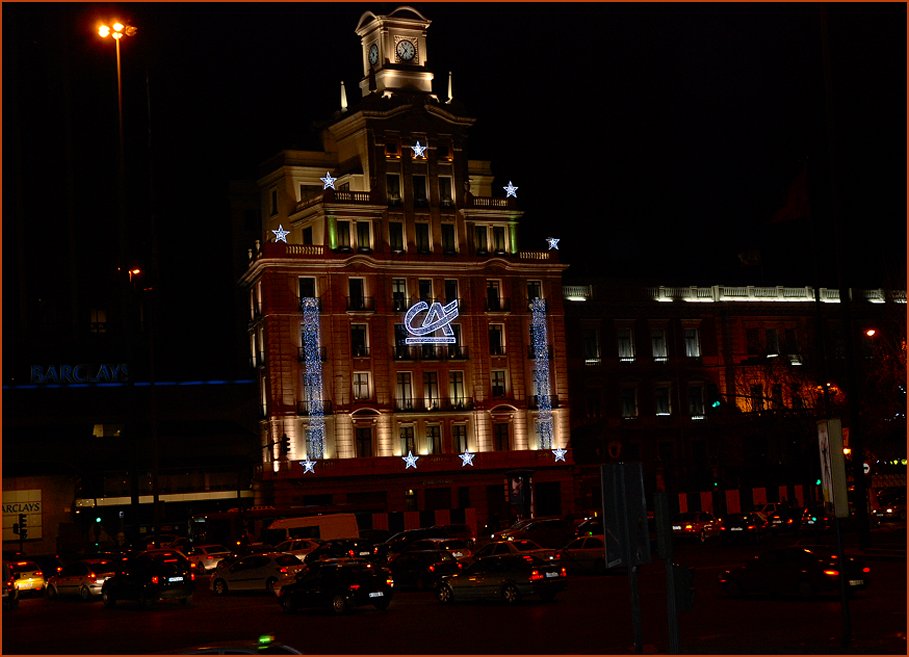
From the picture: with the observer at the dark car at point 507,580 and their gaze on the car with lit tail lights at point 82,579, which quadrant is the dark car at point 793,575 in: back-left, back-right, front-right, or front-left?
back-right

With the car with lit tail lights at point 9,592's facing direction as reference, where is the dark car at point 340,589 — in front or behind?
behind

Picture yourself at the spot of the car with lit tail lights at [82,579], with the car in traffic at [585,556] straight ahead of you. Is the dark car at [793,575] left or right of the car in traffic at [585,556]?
right

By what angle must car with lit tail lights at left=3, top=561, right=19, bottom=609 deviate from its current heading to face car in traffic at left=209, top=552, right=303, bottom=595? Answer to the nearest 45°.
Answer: approximately 135° to its right

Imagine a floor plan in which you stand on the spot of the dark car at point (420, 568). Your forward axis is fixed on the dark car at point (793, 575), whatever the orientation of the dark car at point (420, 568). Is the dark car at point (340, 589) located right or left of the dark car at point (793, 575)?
right

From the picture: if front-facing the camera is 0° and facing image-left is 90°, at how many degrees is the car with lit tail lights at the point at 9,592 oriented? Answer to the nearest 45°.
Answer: approximately 135°

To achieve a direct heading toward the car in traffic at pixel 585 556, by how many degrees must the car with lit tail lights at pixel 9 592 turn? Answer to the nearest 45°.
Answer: approximately 135° to its right

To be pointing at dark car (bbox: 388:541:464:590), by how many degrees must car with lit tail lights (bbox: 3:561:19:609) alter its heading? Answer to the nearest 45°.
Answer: approximately 135° to its right

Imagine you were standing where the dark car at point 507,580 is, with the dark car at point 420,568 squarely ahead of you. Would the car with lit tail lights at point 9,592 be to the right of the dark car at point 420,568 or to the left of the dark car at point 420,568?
left
